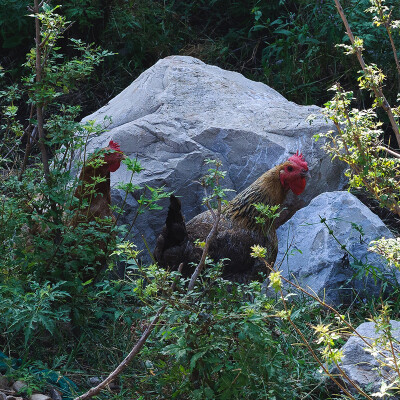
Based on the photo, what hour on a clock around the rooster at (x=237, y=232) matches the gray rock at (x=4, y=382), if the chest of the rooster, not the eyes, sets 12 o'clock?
The gray rock is roughly at 4 o'clock from the rooster.

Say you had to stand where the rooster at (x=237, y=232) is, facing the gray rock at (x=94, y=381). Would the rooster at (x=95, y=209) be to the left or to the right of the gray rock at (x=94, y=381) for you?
right

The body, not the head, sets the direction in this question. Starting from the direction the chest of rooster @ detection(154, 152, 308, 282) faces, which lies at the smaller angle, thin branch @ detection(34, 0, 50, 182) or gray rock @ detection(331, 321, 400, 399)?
the gray rock

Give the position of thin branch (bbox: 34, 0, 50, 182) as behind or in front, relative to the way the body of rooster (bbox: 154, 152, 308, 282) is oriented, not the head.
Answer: behind

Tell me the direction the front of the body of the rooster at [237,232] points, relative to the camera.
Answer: to the viewer's right

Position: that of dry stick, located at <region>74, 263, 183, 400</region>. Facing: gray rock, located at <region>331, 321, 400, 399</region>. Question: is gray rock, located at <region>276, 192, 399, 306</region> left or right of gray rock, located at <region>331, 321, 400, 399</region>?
left

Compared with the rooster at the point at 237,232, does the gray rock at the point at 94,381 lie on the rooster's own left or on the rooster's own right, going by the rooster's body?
on the rooster's own right

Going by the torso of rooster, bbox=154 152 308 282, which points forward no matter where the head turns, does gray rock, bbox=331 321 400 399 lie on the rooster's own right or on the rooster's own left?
on the rooster's own right

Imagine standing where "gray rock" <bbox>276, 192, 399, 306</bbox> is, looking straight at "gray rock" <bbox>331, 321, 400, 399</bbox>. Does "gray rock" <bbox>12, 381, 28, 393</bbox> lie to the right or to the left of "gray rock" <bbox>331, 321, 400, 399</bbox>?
right

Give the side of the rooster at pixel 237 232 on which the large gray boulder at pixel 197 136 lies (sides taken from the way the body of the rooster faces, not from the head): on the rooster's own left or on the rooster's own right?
on the rooster's own left

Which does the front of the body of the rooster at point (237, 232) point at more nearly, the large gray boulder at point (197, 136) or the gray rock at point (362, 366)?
the gray rock
